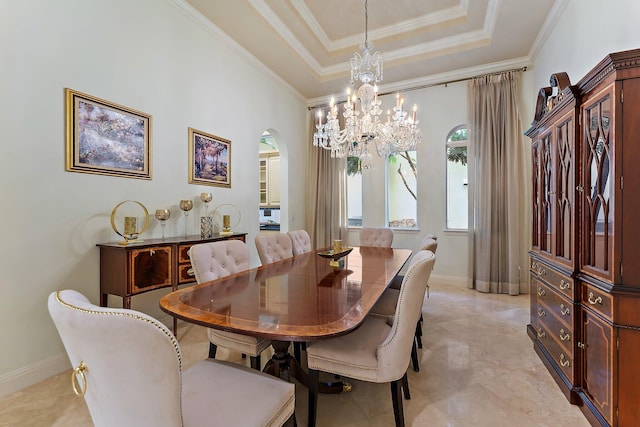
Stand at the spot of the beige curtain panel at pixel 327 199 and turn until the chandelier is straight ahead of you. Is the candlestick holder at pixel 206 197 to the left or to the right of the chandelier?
right

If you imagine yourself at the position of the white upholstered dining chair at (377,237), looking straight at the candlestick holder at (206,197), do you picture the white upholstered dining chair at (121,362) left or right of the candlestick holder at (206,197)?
left

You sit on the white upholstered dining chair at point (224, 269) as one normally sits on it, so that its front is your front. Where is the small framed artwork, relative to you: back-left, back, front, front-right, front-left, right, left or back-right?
back-left

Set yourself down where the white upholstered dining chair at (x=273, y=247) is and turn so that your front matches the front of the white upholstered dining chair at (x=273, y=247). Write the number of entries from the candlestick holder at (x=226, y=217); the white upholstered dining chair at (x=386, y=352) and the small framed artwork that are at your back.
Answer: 2

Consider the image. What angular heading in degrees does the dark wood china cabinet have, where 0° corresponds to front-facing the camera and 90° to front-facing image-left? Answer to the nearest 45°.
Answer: approximately 45°

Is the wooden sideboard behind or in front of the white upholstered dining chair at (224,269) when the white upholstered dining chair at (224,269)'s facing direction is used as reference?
behind

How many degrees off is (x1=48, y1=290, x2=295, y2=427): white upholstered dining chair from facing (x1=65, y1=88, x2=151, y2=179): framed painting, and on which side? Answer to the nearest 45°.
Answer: approximately 45° to its left

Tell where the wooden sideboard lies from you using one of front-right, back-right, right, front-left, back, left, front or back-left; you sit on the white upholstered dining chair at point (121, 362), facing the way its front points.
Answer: front-left

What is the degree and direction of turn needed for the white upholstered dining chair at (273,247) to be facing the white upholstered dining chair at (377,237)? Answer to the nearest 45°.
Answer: approximately 90° to its left

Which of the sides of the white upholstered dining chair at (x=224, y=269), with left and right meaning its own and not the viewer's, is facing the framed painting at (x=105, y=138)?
back

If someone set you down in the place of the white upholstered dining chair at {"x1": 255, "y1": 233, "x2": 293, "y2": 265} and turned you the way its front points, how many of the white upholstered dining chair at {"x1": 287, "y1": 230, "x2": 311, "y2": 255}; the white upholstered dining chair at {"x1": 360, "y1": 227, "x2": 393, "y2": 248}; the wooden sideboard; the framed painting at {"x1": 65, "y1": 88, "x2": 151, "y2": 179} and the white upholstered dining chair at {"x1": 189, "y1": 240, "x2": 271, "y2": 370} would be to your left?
2

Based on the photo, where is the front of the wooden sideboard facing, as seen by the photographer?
facing the viewer and to the right of the viewer

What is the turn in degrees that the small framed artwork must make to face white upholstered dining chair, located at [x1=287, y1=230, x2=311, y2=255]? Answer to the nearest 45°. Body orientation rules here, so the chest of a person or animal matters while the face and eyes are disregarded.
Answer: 0° — it already faces it

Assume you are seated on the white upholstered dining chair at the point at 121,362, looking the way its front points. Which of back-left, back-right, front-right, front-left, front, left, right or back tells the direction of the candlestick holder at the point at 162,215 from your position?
front-left

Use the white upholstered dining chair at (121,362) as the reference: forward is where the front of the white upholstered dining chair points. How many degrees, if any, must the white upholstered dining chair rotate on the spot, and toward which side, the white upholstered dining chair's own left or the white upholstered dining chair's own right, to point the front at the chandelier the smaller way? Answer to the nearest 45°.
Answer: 0° — it already faces it

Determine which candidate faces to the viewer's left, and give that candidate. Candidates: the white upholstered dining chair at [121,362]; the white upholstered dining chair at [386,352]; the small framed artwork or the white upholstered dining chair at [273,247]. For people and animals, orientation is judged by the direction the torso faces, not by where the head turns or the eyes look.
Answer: the white upholstered dining chair at [386,352]

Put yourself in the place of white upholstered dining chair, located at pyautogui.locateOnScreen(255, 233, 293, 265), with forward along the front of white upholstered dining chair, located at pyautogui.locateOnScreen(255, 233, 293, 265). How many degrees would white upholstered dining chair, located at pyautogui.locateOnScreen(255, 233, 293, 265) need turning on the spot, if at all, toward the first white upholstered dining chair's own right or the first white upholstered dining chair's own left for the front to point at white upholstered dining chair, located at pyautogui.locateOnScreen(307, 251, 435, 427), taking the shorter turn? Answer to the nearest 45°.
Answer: approximately 45° to the first white upholstered dining chair's own right
